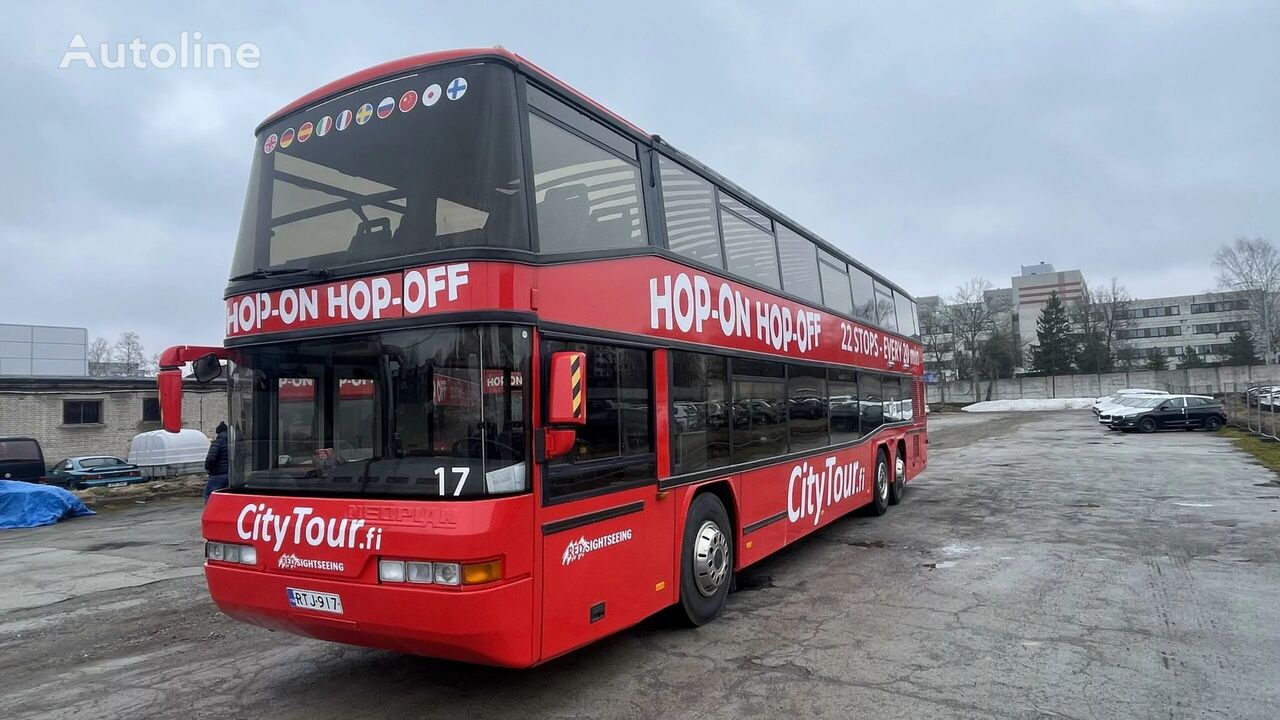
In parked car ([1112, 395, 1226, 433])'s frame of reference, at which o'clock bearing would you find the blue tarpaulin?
The blue tarpaulin is roughly at 10 o'clock from the parked car.

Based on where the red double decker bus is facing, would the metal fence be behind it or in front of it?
behind

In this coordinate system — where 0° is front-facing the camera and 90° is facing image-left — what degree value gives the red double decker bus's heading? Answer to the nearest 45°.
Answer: approximately 45°

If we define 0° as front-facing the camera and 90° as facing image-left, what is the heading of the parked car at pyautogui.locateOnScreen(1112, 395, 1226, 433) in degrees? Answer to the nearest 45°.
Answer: approximately 90°

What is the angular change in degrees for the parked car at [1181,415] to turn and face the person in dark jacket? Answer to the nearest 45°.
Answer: approximately 90° to its left

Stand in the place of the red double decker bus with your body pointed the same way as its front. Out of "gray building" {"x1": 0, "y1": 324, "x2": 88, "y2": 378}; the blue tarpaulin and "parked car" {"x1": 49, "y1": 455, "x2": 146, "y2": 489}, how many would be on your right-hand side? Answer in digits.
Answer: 3

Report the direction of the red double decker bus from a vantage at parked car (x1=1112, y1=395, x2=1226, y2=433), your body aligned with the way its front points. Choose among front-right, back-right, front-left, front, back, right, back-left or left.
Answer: left

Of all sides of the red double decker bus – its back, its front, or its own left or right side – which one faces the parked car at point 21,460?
right

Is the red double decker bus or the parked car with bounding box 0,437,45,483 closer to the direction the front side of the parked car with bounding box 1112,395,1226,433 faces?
the parked car

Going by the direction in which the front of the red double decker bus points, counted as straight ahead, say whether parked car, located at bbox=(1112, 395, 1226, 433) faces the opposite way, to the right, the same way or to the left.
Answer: to the right

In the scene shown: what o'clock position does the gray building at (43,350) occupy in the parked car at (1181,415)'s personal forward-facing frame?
The gray building is roughly at 11 o'clock from the parked car.

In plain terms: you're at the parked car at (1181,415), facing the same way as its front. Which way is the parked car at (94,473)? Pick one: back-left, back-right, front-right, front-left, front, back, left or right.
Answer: front-left

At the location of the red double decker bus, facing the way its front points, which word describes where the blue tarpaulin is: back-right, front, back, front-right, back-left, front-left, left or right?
right
